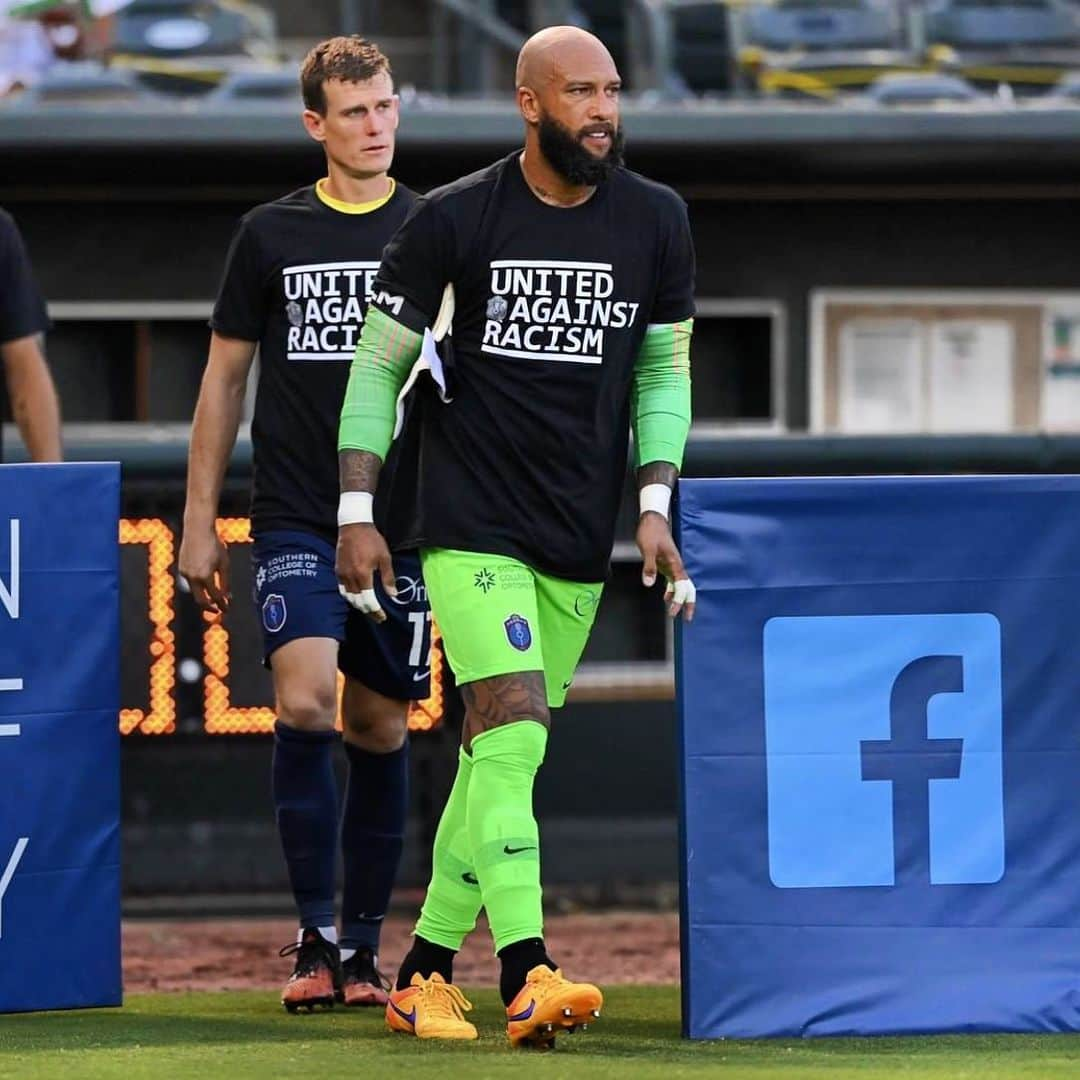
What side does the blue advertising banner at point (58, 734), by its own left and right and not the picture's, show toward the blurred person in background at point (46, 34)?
back

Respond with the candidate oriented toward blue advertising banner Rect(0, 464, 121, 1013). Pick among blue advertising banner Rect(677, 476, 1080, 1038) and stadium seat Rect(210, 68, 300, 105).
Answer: the stadium seat

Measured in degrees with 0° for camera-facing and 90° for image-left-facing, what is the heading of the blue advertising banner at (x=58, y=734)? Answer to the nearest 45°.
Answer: approximately 0°

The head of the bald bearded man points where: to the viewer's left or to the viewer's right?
to the viewer's right

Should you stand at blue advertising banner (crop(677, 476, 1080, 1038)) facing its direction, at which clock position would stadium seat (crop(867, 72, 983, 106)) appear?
The stadium seat is roughly at 6 o'clock from the blue advertising banner.

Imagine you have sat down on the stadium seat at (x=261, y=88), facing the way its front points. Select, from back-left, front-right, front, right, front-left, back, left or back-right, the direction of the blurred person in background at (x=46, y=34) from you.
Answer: back-right

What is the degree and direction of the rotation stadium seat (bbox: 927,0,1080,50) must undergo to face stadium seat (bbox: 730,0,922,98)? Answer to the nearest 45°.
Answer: approximately 90° to its right

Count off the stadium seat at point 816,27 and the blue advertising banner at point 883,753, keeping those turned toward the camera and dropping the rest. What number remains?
2

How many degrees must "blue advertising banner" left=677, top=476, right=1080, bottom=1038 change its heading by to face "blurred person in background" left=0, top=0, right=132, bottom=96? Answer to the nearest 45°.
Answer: approximately 135° to its right

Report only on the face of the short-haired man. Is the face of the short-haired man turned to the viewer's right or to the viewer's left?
to the viewer's right

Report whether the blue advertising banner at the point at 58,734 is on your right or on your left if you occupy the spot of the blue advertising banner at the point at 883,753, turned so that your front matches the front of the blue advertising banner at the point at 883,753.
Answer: on your right
